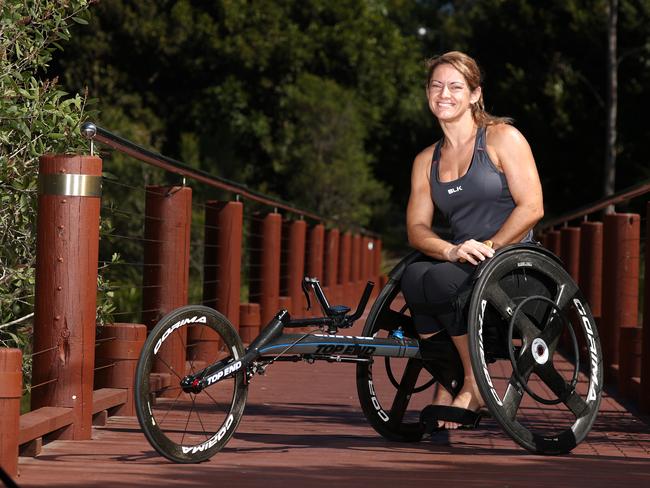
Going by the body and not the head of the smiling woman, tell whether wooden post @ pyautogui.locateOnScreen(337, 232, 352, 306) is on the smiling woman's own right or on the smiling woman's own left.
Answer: on the smiling woman's own right

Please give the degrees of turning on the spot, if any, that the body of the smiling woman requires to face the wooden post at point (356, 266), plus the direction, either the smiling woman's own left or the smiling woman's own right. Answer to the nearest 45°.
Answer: approximately 135° to the smiling woman's own right

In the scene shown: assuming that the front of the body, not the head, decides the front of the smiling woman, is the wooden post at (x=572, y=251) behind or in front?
behind

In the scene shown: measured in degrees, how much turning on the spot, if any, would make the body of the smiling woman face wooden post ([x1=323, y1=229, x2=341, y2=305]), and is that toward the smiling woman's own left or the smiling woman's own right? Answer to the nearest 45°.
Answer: approximately 135° to the smiling woman's own right

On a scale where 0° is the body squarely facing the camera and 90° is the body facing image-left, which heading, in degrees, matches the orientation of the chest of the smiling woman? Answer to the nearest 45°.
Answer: approximately 45°

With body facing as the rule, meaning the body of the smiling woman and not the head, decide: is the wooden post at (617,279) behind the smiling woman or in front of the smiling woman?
behind

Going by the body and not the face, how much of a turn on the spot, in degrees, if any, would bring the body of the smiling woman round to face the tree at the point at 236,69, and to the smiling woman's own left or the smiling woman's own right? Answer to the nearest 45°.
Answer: approximately 135° to the smiling woman's own right
